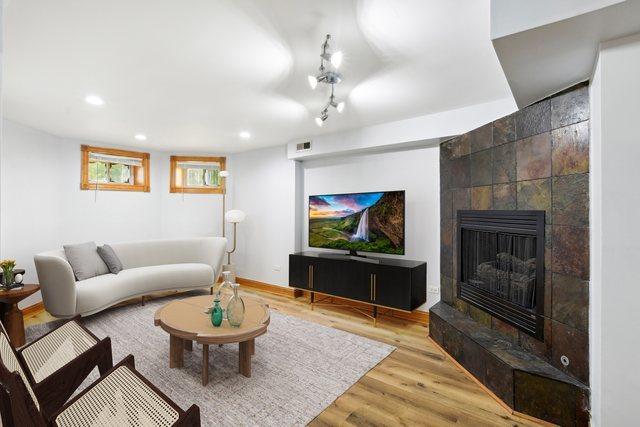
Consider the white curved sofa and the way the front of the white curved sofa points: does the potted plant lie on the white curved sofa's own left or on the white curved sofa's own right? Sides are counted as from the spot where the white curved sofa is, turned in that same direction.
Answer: on the white curved sofa's own right

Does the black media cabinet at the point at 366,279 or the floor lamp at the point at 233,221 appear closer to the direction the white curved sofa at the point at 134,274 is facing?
the black media cabinet

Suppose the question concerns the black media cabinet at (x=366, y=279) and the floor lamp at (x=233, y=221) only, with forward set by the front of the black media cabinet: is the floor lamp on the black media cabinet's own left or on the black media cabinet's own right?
on the black media cabinet's own right

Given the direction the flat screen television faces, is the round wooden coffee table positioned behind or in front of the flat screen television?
in front

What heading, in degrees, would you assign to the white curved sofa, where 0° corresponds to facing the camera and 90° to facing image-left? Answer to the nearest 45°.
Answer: approximately 315°

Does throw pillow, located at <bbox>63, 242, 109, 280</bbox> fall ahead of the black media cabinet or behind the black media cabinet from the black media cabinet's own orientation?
ahead

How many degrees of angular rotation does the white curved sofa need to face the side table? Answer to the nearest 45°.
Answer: approximately 90° to its right

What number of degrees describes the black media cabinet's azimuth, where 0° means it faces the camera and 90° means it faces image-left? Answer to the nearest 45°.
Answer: approximately 45°

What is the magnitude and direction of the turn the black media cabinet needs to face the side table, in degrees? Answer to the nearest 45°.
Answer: approximately 45° to its right
